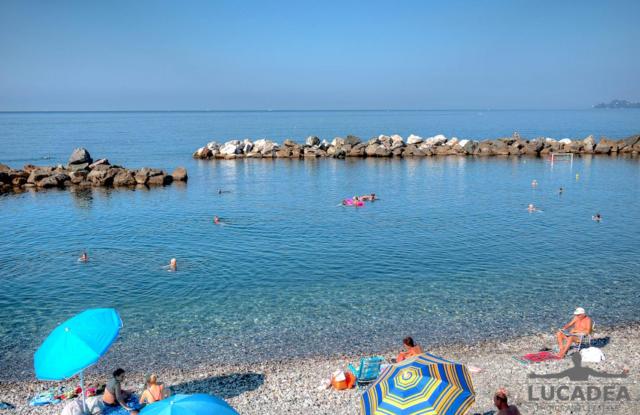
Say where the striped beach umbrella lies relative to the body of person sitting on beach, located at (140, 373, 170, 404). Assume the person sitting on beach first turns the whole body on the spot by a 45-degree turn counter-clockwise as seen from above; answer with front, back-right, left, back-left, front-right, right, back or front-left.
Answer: back

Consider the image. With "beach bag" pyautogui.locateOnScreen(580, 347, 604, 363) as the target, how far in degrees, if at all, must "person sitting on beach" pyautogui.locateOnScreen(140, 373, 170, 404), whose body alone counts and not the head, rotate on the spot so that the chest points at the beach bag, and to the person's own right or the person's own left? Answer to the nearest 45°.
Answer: approximately 90° to the person's own right

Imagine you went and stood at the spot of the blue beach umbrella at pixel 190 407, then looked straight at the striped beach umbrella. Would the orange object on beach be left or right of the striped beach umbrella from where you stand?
left

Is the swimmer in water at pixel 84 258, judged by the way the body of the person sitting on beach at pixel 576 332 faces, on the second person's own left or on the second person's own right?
on the second person's own right

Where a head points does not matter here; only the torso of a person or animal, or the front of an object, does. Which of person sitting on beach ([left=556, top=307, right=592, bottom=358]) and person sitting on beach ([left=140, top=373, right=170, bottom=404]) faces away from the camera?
person sitting on beach ([left=140, top=373, right=170, bottom=404])

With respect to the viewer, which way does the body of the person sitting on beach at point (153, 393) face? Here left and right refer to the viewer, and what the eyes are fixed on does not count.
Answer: facing away from the viewer

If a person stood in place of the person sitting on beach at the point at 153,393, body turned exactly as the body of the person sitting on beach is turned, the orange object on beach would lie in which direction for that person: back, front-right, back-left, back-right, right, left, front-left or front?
right

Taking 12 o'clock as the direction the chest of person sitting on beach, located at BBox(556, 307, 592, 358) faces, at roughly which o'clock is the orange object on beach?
The orange object on beach is roughly at 12 o'clock from the person sitting on beach.

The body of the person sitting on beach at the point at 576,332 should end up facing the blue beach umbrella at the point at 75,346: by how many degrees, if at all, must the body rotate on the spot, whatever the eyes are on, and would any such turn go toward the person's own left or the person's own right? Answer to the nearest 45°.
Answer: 0° — they already face it

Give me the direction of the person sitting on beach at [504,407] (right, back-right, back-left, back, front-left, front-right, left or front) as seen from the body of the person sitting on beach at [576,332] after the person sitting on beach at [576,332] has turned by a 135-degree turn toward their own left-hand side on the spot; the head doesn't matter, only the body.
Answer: right

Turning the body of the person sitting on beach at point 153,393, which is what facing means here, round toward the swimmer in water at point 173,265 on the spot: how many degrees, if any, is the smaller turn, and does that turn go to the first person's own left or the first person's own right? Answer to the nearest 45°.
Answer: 0° — they already face them

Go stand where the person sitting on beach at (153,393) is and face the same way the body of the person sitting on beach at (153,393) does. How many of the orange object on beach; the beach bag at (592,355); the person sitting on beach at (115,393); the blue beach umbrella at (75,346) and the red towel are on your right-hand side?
3

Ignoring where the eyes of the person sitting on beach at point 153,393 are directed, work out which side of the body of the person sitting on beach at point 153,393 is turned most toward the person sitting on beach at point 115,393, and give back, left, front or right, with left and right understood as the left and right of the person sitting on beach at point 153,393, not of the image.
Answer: left

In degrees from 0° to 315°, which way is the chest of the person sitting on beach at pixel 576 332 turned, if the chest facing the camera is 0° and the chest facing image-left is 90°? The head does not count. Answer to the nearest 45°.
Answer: approximately 45°
